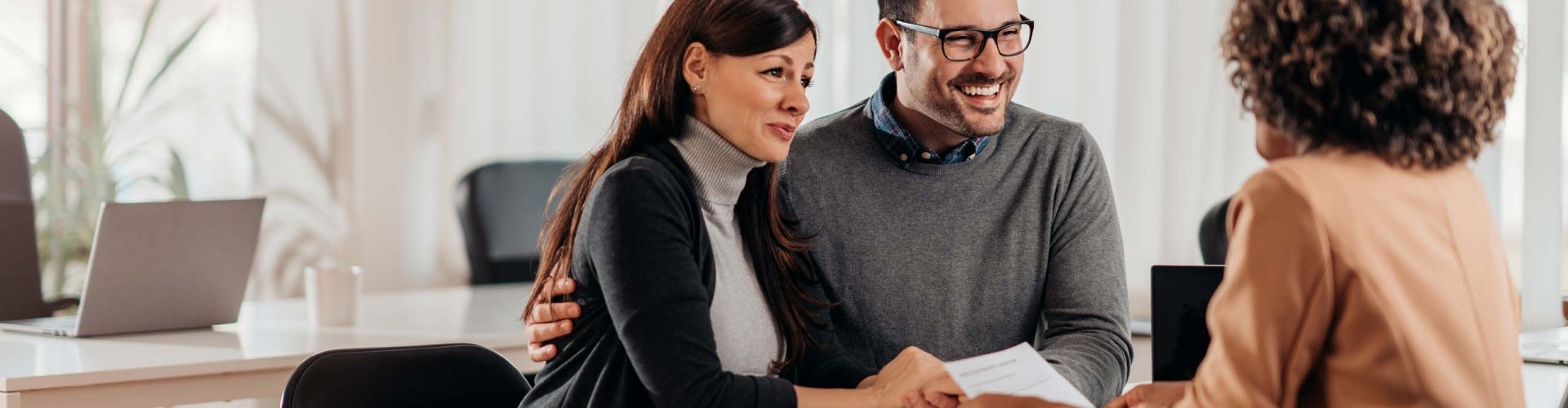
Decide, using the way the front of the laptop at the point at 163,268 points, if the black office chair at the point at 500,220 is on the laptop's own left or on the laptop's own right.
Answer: on the laptop's own right

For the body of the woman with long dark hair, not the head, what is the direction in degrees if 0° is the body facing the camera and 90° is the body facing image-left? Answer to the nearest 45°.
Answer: approximately 315°

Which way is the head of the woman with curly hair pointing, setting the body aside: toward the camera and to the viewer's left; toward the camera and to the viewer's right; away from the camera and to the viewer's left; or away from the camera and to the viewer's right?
away from the camera and to the viewer's left

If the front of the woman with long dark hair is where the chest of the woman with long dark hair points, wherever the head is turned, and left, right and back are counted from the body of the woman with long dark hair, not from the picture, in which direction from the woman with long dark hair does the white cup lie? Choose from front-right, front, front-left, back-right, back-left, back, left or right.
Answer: back

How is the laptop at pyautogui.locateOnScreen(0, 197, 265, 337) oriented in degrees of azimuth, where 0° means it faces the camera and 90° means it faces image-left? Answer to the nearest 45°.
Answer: approximately 135°

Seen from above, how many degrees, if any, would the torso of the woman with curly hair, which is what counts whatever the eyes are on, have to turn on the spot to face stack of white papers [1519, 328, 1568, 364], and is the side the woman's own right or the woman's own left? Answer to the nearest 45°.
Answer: approximately 45° to the woman's own right

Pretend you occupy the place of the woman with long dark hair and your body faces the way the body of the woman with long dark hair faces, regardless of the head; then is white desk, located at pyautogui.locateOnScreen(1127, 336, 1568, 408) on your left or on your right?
on your left

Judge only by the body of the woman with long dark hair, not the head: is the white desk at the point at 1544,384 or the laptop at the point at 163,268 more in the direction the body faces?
the white desk

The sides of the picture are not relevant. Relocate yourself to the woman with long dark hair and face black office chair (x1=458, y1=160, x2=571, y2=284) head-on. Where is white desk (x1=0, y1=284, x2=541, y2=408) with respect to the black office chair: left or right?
left

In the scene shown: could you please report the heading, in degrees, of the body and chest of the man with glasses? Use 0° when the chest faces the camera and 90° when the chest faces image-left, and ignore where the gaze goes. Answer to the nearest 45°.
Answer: approximately 0°
